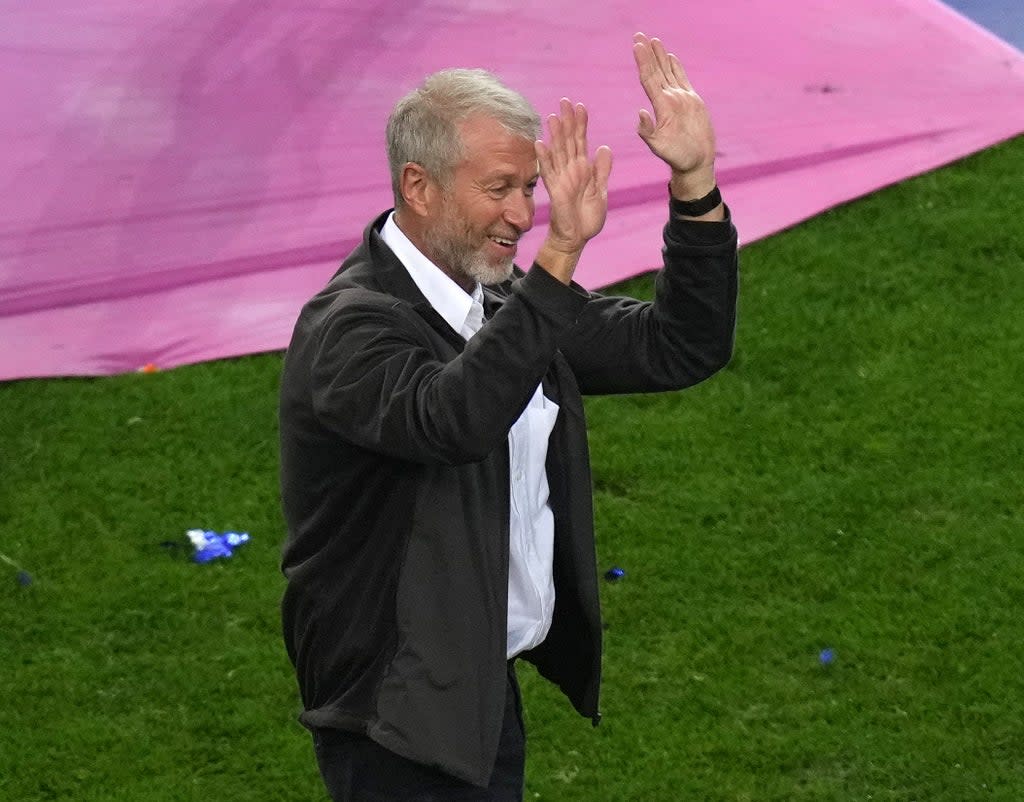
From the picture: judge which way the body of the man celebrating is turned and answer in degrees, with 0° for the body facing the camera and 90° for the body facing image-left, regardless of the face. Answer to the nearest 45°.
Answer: approximately 315°
